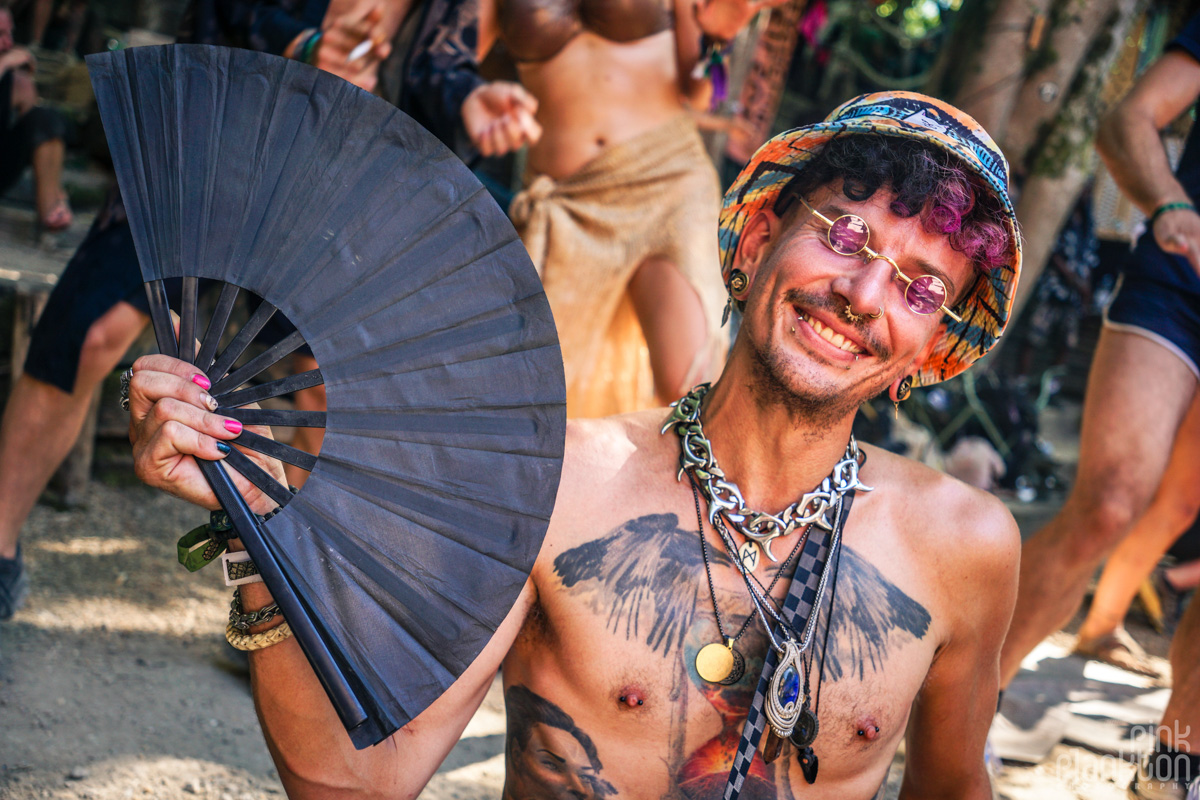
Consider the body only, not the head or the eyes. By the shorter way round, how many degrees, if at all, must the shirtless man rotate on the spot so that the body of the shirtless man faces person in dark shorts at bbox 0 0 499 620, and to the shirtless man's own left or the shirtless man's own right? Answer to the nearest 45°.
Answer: approximately 135° to the shirtless man's own right

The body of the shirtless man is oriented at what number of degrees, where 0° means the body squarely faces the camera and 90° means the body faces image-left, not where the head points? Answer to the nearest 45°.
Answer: approximately 0°

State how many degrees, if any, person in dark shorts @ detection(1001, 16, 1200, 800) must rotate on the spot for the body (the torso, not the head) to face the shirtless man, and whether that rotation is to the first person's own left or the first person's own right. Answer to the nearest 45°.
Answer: approximately 45° to the first person's own right

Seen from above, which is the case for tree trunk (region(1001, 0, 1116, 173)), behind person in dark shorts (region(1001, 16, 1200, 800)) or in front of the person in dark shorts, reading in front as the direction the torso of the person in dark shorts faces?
behind

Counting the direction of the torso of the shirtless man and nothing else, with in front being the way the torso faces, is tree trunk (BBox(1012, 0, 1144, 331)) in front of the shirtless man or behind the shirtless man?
behind

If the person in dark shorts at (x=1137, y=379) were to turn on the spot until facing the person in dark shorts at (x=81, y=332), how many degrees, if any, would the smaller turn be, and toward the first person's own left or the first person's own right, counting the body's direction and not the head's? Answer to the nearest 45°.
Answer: approximately 90° to the first person's own right

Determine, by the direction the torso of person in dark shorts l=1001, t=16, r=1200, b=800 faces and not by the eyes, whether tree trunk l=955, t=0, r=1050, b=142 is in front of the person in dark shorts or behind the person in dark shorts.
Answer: behind

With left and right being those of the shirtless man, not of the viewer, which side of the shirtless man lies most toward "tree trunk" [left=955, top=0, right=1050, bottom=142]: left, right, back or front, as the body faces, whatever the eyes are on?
back
